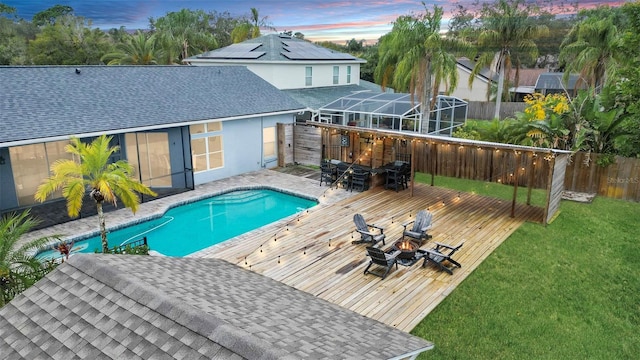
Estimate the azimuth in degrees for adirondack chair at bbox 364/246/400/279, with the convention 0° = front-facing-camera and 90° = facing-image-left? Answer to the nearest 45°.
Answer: approximately 225°

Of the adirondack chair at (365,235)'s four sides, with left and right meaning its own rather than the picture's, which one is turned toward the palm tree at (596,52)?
left

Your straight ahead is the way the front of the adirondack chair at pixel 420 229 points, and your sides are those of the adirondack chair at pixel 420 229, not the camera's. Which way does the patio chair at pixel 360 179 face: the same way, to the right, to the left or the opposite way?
the opposite way

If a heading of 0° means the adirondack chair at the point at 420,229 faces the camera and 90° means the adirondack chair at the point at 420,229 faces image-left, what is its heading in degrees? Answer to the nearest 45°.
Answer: approximately 45°

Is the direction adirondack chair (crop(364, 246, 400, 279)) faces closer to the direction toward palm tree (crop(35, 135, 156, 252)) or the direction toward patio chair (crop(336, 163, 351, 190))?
the patio chair

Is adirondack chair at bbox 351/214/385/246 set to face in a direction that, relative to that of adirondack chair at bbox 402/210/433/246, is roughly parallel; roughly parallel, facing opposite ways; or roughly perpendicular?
roughly perpendicular

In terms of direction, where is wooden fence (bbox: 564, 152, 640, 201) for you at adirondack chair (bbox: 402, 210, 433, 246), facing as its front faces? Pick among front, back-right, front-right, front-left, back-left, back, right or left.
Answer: back

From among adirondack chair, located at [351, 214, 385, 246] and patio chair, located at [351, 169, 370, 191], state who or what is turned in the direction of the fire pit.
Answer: the adirondack chair

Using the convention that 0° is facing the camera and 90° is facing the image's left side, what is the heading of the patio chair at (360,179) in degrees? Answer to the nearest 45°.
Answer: approximately 225°
